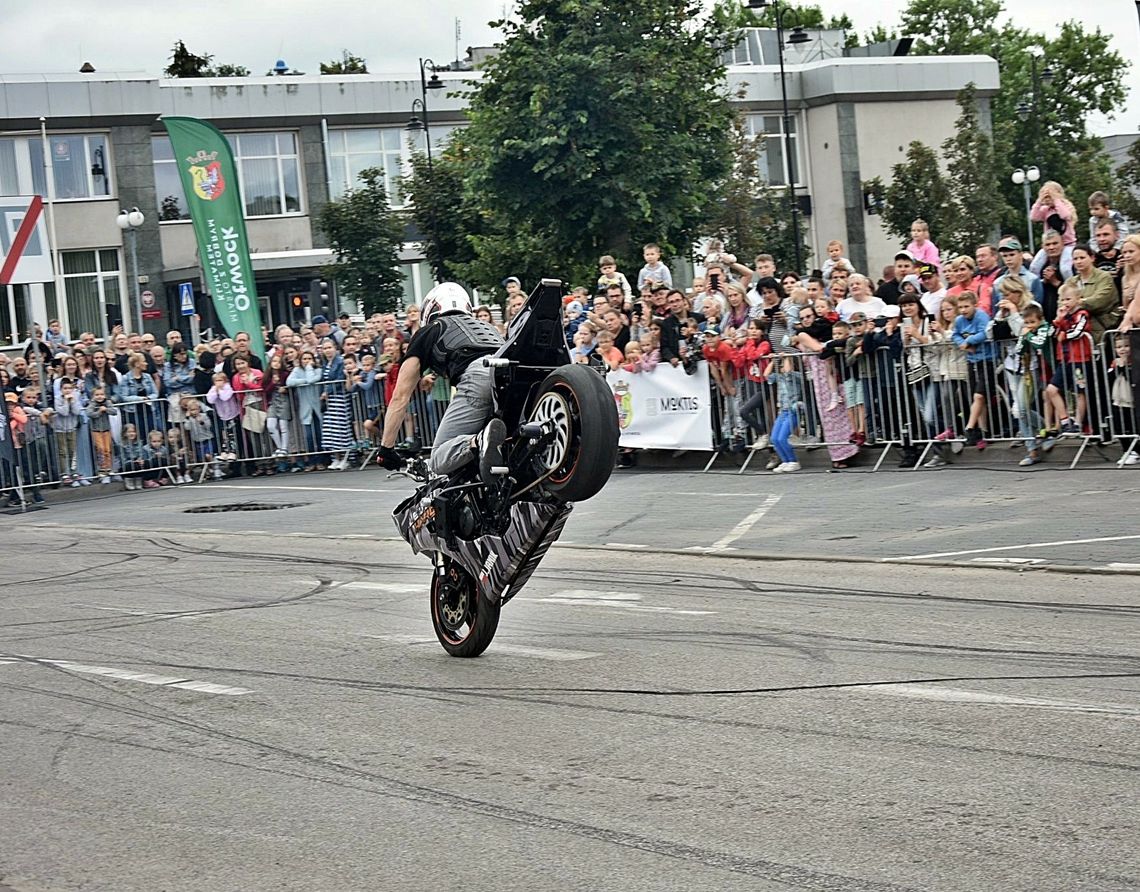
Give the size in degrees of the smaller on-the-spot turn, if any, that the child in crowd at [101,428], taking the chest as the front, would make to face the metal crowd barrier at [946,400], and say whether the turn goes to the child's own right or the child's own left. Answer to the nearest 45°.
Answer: approximately 45° to the child's own left

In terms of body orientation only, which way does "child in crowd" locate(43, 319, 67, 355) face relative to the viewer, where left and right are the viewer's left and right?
facing the viewer

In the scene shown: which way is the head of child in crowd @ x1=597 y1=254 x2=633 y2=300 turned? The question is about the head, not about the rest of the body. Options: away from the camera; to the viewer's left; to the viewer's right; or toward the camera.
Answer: toward the camera

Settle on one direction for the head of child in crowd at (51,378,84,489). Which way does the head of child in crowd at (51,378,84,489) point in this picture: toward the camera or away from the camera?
toward the camera

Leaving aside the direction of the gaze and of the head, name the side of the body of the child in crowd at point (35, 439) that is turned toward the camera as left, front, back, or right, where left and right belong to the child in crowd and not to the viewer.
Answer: front

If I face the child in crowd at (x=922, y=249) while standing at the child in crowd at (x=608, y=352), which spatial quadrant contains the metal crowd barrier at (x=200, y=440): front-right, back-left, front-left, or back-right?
back-left

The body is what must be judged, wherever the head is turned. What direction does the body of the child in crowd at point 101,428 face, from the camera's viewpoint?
toward the camera

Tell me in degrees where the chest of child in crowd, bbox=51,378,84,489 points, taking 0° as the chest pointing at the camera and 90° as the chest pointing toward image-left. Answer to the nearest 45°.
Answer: approximately 0°

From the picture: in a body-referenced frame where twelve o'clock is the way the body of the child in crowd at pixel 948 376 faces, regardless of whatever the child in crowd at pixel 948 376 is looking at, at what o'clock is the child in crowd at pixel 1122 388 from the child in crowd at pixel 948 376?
the child in crowd at pixel 1122 388 is roughly at 9 o'clock from the child in crowd at pixel 948 376.

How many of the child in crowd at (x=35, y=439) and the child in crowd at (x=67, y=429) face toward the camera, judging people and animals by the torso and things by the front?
2

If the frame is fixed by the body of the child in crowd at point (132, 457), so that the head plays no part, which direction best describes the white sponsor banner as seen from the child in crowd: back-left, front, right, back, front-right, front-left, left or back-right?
front-left

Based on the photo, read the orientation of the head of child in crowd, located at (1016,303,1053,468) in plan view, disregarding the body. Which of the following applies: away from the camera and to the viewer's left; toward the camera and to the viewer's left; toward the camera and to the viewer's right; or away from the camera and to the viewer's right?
toward the camera and to the viewer's left

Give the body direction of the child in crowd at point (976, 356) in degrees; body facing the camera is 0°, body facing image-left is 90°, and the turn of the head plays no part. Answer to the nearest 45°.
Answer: approximately 45°
